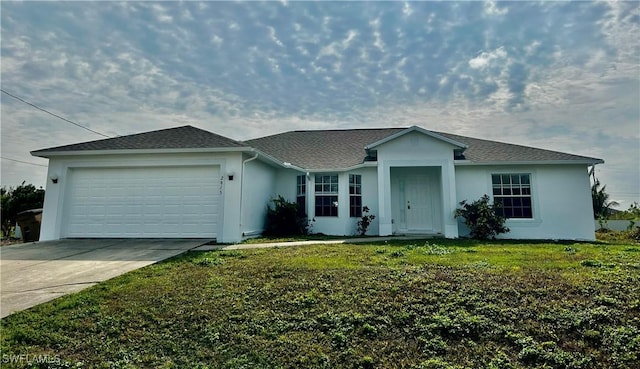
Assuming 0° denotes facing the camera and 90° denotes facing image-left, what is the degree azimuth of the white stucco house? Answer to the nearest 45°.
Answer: approximately 0°

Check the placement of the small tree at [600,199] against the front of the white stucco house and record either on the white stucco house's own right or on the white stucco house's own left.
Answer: on the white stucco house's own left

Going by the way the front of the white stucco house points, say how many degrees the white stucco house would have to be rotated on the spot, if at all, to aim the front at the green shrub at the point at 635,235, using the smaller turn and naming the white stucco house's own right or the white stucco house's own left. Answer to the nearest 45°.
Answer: approximately 90° to the white stucco house's own left
